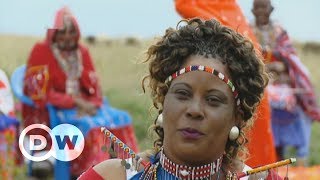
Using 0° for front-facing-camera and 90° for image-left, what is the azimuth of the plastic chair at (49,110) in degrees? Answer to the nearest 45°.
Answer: approximately 315°

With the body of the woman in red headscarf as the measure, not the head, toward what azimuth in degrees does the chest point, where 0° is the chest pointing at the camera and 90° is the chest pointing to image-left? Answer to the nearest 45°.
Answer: approximately 315°
